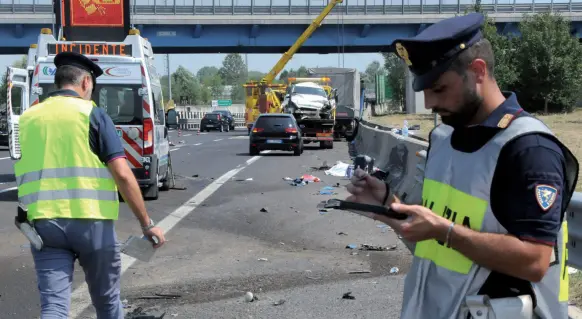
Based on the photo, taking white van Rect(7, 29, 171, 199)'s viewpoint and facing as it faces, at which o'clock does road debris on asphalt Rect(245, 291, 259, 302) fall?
The road debris on asphalt is roughly at 6 o'clock from the white van.

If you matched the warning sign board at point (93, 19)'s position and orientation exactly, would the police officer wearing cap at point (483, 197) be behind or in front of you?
in front

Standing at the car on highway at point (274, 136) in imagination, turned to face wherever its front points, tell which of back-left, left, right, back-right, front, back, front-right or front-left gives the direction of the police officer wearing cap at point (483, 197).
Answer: back

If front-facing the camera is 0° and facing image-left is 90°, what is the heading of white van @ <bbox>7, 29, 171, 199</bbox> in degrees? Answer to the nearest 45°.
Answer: approximately 180°

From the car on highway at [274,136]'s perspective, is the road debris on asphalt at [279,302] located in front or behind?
behind

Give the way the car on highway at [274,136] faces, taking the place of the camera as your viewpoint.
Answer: facing away from the viewer

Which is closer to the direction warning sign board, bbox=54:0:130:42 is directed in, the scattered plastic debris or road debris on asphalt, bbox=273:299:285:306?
the road debris on asphalt

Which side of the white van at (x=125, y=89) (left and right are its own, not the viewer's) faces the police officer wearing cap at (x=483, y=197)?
back

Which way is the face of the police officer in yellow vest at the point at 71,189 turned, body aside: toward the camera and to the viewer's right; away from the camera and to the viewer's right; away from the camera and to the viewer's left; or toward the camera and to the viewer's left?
away from the camera and to the viewer's right

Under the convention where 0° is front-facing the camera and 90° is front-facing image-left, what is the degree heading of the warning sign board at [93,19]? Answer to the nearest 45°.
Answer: approximately 0°

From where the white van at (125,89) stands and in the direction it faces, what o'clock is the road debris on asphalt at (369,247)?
The road debris on asphalt is roughly at 5 o'clock from the white van.

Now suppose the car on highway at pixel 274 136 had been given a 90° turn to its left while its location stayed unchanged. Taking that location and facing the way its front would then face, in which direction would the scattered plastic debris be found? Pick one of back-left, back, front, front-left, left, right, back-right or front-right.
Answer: left
